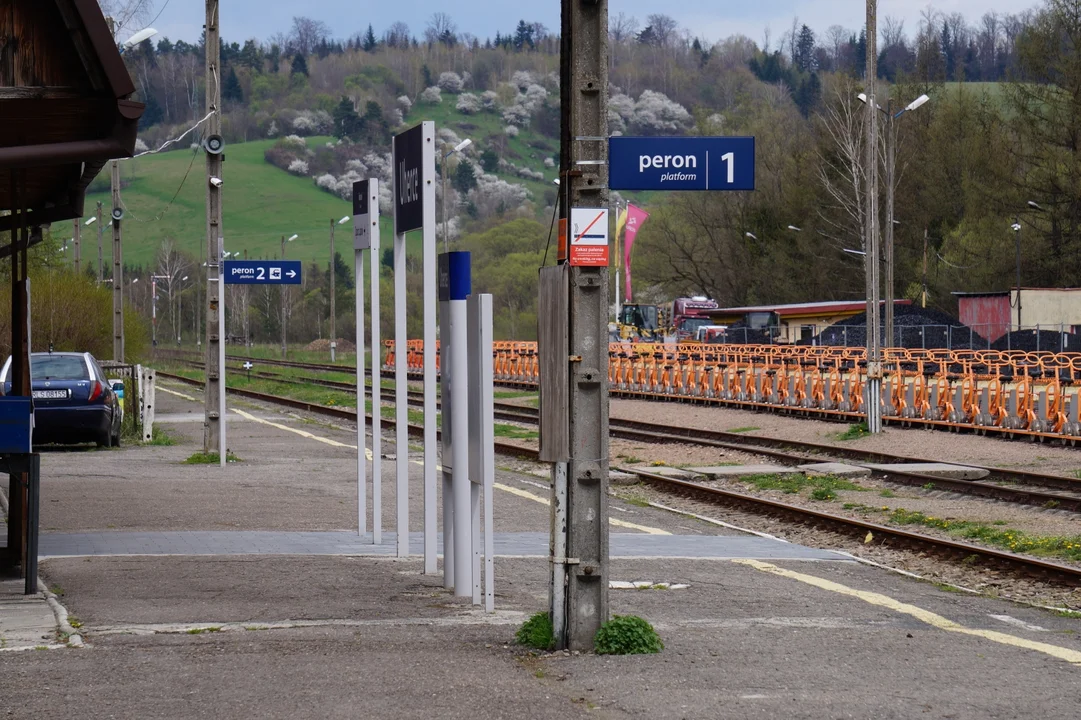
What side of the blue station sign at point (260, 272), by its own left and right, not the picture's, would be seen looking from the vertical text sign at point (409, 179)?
front

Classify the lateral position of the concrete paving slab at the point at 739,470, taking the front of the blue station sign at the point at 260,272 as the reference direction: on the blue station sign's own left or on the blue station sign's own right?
on the blue station sign's own left

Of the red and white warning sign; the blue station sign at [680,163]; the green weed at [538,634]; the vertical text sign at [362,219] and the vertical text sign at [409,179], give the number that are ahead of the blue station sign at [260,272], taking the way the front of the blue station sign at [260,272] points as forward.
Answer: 5

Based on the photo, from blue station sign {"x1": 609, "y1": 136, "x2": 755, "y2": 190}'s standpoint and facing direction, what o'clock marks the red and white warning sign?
The red and white warning sign is roughly at 2 o'clock from the blue station sign.

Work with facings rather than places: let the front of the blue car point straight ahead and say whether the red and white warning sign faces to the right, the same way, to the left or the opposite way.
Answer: the opposite way

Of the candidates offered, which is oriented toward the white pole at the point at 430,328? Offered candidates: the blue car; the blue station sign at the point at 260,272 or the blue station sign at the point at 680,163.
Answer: the blue station sign at the point at 260,272

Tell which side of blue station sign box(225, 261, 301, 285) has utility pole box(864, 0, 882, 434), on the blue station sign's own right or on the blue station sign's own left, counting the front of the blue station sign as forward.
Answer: on the blue station sign's own left

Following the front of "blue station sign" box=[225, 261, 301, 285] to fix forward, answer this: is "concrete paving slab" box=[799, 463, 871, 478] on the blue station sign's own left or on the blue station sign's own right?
on the blue station sign's own left

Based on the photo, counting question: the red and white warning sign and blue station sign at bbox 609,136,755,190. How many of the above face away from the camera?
0

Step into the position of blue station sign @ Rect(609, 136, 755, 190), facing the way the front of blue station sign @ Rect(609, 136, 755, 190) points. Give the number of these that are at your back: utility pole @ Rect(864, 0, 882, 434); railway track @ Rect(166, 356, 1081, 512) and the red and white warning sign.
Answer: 2

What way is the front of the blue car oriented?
away from the camera

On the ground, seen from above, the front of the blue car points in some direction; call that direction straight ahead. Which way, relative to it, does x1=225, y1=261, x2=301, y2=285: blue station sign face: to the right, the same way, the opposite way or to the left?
the opposite way
